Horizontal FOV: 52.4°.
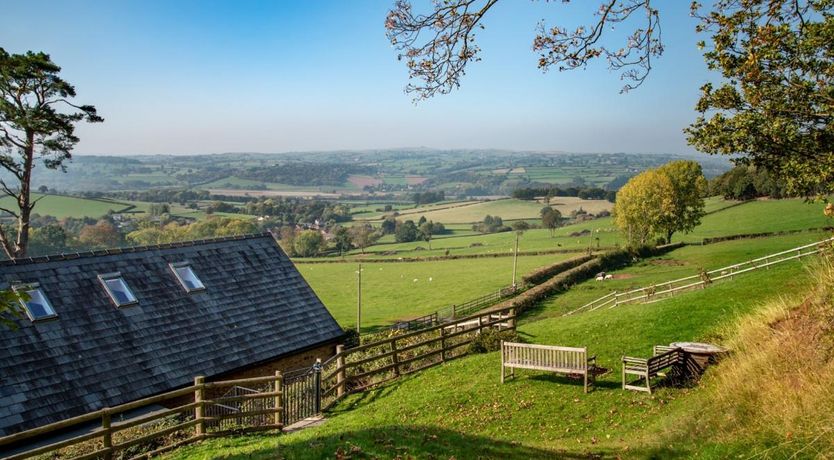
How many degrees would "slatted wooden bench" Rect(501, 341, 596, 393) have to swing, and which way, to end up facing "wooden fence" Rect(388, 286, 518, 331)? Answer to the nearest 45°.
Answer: approximately 45° to its left

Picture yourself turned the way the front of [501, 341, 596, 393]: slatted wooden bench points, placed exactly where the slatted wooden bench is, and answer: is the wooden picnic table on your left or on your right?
on your right

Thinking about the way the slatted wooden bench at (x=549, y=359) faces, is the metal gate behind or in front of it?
behind

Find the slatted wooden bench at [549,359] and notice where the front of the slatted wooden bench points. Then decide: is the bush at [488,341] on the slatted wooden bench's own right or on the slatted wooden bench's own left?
on the slatted wooden bench's own left

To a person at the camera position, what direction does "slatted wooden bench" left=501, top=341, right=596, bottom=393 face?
facing away from the viewer and to the right of the viewer

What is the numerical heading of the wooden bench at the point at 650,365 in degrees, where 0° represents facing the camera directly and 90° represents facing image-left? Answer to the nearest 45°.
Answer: approximately 135°

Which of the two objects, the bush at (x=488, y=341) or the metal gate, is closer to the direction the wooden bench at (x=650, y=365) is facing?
the bush
